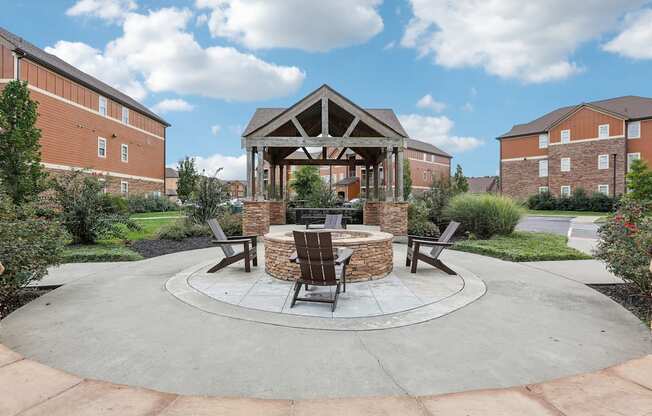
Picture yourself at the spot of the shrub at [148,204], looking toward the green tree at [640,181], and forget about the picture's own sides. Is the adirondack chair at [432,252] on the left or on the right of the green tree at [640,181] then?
right

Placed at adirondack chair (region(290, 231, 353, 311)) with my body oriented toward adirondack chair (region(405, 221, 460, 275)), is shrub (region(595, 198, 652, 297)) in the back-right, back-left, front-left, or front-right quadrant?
front-right

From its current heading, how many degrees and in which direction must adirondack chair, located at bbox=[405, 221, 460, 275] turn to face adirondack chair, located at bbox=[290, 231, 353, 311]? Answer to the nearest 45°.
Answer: approximately 45° to its left

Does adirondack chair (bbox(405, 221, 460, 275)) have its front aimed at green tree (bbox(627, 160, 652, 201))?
no

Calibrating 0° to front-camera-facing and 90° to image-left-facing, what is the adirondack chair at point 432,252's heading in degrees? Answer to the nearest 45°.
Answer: approximately 90°

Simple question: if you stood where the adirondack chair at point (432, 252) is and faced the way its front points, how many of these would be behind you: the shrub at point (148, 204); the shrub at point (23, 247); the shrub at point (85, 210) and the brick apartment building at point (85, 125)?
0

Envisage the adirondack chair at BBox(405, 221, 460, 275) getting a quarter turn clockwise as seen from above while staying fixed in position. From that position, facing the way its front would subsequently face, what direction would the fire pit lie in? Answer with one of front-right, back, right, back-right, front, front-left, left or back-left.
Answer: back-left

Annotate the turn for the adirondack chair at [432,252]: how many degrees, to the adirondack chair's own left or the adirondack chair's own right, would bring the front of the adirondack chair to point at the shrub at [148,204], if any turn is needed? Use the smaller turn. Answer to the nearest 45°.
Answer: approximately 45° to the adirondack chair's own right

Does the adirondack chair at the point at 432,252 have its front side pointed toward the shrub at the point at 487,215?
no

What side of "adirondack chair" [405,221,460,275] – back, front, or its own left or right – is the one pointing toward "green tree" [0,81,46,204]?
front

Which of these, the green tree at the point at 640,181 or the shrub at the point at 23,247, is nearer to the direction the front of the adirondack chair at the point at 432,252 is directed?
the shrub

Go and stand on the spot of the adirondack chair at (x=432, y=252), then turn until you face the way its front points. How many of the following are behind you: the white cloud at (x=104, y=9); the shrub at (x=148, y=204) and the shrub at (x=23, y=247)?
0

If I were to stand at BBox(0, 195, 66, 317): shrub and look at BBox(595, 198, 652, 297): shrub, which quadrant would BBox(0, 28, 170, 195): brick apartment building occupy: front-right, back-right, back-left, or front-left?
back-left

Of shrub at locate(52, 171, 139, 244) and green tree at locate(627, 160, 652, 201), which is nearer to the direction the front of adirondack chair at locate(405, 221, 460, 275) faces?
the shrub
